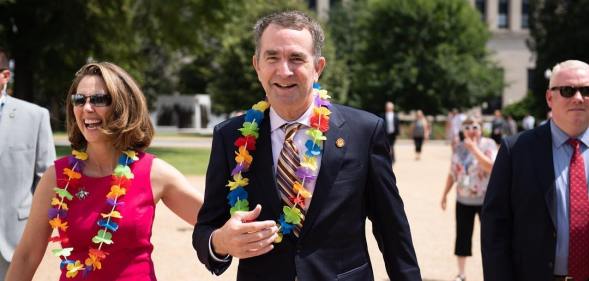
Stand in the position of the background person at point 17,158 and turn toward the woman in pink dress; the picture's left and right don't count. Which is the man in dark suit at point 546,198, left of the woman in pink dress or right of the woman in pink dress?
left

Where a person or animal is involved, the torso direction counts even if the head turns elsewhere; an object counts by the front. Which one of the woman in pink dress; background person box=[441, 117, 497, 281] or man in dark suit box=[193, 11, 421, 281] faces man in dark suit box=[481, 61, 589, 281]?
the background person

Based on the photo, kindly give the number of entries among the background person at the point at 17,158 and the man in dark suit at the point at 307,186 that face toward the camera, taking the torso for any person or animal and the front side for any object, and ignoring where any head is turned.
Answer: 2

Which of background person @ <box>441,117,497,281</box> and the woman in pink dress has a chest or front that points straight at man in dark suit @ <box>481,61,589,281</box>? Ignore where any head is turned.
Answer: the background person

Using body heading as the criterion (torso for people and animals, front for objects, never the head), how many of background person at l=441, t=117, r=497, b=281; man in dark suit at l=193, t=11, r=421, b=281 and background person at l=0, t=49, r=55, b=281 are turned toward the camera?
3

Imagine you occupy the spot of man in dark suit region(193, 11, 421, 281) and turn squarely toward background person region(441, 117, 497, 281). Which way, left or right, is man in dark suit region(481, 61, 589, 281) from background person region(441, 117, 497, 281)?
right

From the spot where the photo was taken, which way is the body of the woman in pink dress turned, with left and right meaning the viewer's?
facing the viewer and to the left of the viewer

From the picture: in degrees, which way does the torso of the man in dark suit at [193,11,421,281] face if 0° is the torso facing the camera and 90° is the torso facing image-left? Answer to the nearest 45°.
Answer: approximately 0°

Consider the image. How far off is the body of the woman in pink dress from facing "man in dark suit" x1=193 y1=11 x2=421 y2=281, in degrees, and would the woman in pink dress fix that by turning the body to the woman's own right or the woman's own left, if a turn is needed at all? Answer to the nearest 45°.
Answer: approximately 90° to the woman's own left
